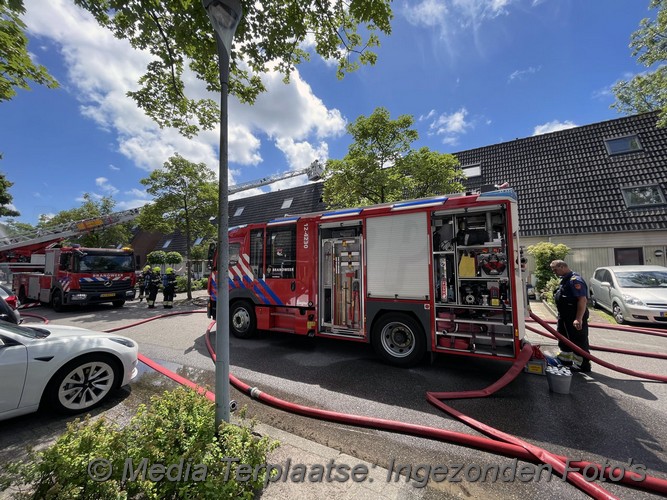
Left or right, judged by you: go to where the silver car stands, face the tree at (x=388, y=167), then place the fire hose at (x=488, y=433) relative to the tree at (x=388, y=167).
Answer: left

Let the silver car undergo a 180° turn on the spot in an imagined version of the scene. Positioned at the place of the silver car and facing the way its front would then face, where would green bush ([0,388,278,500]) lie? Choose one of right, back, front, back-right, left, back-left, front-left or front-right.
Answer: back-left

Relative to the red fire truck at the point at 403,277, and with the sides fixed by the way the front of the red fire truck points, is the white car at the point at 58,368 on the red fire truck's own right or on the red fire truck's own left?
on the red fire truck's own left

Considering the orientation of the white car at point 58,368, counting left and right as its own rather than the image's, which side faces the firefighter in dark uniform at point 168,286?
left

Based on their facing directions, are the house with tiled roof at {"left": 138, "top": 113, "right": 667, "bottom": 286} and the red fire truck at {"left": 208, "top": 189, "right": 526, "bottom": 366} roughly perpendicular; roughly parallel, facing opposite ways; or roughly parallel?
roughly perpendicular

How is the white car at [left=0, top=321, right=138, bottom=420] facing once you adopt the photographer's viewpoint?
facing to the right of the viewer

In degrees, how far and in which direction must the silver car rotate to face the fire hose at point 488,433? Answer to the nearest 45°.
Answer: approximately 45° to its right

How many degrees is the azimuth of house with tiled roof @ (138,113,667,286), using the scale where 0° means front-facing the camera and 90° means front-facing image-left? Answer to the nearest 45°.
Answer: approximately 45°

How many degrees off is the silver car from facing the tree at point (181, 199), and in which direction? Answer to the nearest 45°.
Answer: approximately 90° to its right

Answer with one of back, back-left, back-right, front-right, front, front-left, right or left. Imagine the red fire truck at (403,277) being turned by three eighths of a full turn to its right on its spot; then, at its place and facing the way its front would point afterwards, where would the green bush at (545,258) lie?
front-left

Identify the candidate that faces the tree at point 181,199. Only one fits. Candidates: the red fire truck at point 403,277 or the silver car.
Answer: the red fire truck

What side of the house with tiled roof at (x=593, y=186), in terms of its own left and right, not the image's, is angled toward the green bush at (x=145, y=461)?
front

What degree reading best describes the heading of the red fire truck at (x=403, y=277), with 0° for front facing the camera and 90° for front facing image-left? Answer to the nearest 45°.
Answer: approximately 135°

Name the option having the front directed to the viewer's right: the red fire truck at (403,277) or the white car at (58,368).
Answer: the white car

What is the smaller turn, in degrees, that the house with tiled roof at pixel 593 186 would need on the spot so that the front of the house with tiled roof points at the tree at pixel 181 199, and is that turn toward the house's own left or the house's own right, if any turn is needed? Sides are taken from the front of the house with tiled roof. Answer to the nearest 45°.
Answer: approximately 45° to the house's own right
